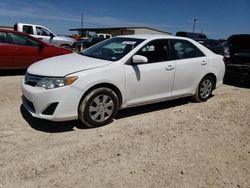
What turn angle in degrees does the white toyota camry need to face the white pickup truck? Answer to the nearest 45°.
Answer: approximately 90° to its right

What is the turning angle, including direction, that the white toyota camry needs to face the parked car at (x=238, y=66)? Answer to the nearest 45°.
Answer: approximately 180°

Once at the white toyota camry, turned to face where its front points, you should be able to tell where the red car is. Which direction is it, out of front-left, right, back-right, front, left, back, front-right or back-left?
right

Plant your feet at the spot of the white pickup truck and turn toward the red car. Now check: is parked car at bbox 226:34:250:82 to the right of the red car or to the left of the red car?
left

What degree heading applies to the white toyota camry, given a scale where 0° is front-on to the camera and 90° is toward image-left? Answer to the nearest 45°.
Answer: approximately 45°
